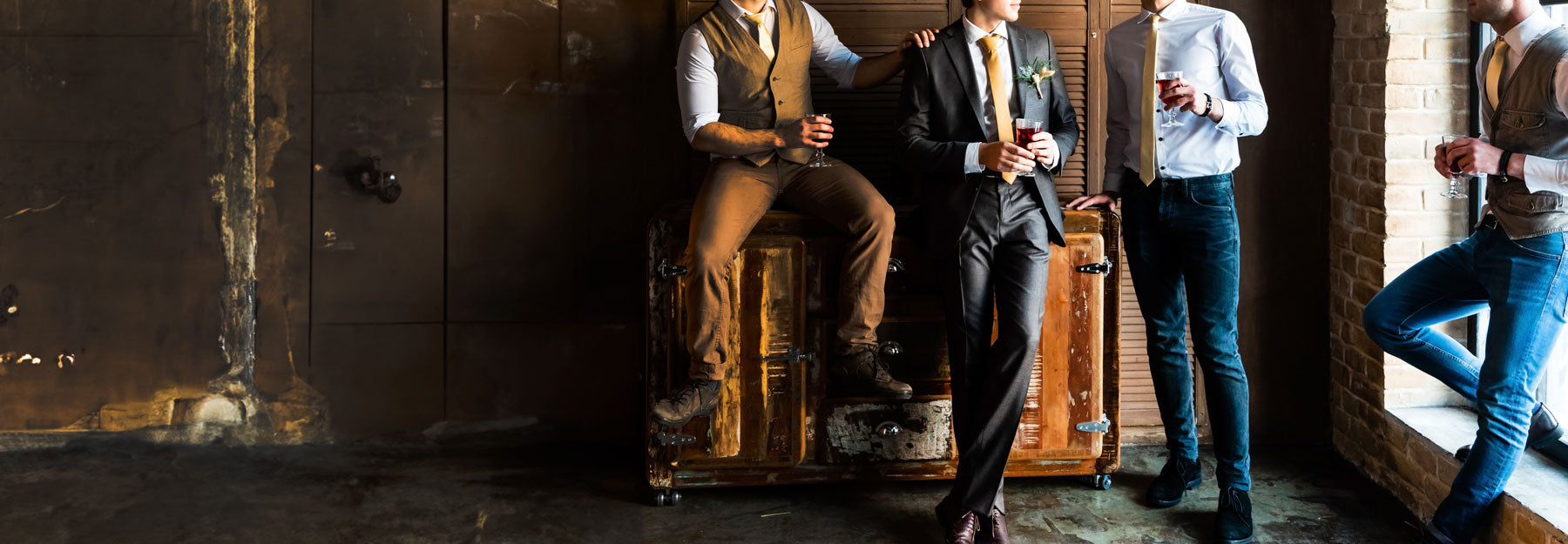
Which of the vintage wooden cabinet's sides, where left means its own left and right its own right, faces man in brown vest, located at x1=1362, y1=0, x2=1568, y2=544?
left

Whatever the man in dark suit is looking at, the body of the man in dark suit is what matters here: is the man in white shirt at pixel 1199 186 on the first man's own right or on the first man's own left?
on the first man's own left

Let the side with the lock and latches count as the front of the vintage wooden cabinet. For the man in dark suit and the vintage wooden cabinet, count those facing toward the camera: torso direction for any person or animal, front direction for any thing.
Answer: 2

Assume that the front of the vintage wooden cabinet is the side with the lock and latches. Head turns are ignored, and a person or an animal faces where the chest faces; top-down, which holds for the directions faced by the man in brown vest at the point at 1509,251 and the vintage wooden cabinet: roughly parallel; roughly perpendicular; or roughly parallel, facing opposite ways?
roughly perpendicular

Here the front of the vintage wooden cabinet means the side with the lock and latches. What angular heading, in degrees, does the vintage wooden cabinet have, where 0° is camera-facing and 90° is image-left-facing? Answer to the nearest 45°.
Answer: approximately 0°

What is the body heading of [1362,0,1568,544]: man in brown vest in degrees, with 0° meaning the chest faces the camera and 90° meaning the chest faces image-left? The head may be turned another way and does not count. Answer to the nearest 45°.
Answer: approximately 45°

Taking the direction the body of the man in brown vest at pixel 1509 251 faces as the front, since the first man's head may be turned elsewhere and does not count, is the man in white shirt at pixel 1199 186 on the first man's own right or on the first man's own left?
on the first man's own right

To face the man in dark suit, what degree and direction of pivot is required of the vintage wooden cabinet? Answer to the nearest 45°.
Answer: approximately 45° to its left
